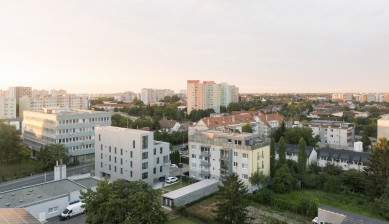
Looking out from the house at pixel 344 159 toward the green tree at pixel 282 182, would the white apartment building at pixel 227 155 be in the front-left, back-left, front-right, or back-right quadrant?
front-right

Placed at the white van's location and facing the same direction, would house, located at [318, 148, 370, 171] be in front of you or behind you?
behind

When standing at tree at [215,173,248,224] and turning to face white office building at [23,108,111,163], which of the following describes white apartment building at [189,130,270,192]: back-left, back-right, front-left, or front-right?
front-right

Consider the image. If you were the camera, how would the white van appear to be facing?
facing the viewer and to the left of the viewer

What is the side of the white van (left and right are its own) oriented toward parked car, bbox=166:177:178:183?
back

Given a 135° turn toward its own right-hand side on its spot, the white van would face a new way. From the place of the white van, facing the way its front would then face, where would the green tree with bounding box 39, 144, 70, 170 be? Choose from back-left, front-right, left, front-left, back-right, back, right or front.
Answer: front

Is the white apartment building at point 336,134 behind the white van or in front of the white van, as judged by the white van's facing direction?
behind

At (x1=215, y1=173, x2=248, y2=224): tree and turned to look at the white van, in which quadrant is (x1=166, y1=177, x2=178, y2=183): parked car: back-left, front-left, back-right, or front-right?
front-right

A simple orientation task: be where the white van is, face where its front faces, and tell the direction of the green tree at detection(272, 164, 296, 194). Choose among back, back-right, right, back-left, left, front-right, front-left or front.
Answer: back-left
